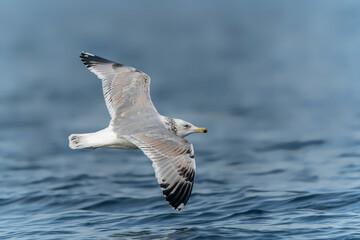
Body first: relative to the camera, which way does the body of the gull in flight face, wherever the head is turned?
to the viewer's right
